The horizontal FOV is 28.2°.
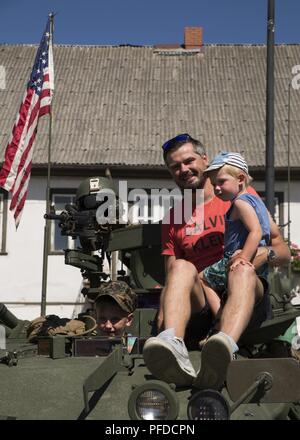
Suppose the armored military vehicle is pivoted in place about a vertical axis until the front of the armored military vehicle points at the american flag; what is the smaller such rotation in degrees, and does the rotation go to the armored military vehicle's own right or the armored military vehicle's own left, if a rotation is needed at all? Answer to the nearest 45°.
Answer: approximately 180°

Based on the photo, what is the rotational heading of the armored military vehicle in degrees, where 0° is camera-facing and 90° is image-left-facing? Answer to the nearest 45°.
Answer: approximately 0°

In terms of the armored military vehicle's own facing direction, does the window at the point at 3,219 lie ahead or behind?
behind

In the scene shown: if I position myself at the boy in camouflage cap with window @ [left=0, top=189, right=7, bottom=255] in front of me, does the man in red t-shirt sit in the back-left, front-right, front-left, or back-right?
back-right
